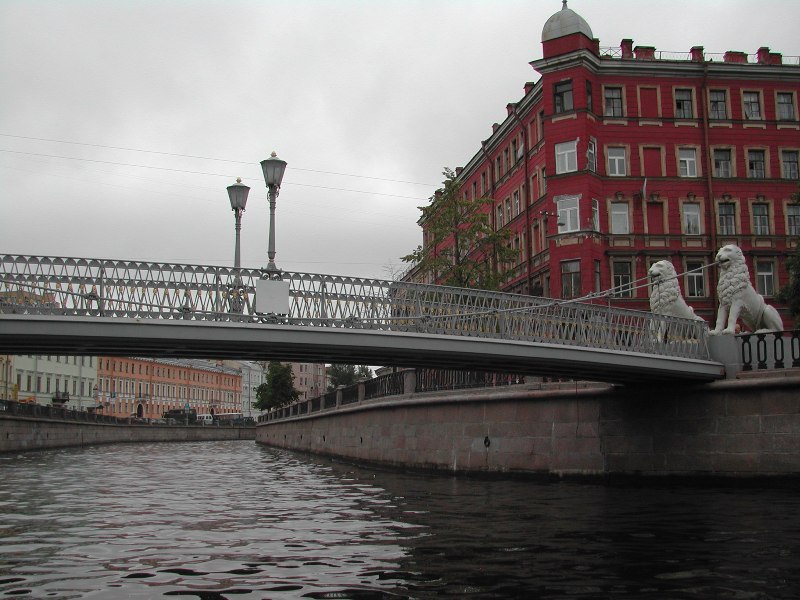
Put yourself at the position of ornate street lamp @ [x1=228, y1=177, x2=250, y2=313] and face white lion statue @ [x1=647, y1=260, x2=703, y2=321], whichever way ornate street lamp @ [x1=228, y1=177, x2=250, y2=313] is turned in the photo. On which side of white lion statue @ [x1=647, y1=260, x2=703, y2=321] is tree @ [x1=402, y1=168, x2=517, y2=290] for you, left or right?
left

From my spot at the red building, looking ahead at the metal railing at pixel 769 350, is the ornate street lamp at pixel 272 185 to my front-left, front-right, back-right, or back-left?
front-right
